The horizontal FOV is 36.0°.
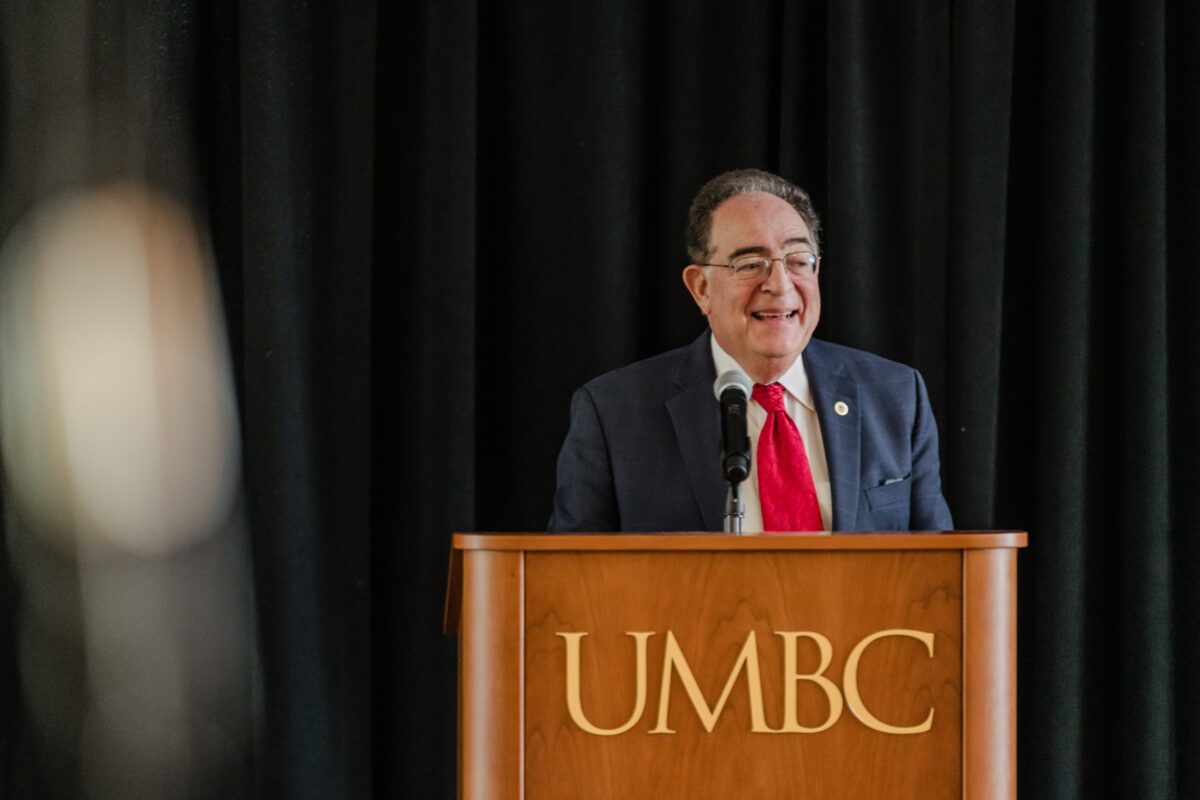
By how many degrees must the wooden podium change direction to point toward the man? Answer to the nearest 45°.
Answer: approximately 180°

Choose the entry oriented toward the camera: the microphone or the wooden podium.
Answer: the wooden podium

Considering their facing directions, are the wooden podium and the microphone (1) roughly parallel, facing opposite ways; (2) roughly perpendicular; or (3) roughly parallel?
roughly parallel, facing opposite ways

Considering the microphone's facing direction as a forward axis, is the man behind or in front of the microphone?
in front

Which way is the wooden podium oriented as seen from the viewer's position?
toward the camera

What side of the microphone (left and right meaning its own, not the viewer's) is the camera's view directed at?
back

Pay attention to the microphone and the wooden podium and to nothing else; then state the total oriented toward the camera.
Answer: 1
